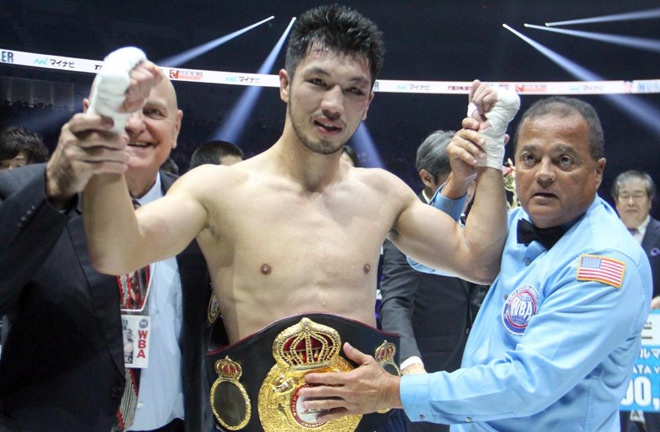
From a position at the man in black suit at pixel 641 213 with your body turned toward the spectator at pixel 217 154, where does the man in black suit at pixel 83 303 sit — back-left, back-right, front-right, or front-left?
front-left

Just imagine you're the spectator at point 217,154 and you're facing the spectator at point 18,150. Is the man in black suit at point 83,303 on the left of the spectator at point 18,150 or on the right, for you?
left

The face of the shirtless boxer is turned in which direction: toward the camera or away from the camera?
toward the camera

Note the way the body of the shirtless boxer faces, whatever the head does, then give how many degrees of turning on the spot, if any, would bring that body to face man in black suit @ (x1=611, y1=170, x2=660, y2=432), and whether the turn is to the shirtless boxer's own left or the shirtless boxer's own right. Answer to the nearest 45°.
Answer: approximately 135° to the shirtless boxer's own left

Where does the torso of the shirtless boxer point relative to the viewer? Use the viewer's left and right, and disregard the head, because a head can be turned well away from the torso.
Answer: facing the viewer

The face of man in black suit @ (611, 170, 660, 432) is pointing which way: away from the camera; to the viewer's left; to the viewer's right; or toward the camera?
toward the camera

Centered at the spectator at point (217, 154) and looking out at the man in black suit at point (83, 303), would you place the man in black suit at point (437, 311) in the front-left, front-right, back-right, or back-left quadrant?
front-left

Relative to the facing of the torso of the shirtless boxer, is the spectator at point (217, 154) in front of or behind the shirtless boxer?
behind
